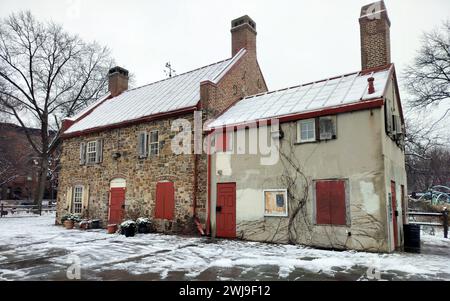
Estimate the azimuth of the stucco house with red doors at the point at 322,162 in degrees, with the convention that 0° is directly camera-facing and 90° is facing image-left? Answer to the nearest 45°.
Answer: approximately 45°

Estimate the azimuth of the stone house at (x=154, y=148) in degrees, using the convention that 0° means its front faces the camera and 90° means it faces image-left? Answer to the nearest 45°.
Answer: approximately 45°

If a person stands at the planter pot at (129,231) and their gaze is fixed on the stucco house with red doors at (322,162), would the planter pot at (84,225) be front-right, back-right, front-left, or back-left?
back-left

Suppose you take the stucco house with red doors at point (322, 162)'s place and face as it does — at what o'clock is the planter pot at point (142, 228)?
The planter pot is roughly at 2 o'clock from the stucco house with red doors.

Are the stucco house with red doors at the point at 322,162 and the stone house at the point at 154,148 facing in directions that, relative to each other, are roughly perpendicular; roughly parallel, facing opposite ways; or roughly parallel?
roughly parallel

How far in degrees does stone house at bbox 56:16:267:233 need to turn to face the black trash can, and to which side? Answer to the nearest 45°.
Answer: approximately 90° to its left

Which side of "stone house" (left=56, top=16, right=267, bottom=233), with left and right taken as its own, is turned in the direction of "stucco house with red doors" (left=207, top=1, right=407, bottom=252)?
left

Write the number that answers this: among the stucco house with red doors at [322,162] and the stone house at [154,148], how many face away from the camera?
0
